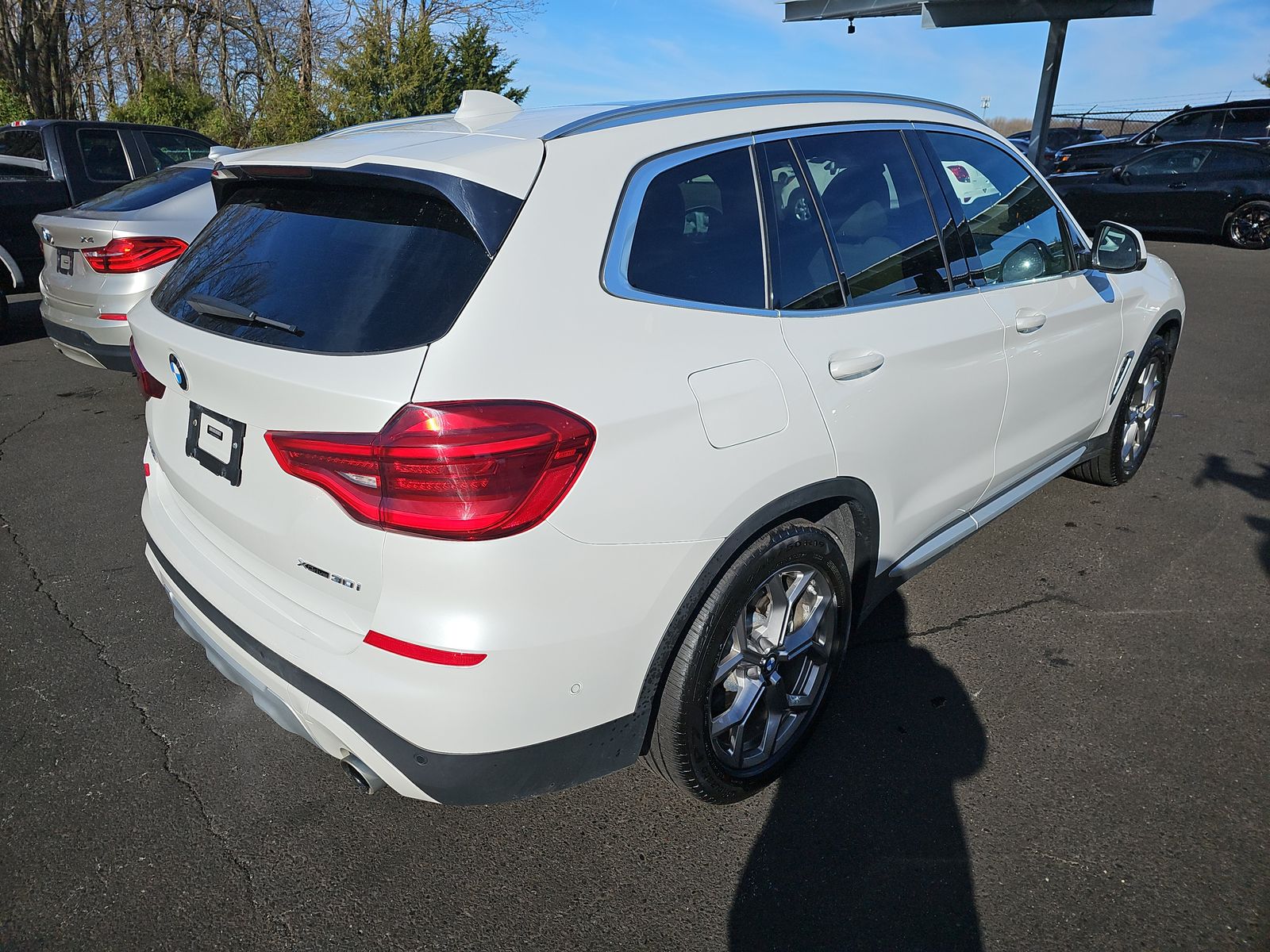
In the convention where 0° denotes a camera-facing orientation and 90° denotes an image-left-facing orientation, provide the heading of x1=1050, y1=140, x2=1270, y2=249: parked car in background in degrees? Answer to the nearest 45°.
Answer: approximately 90°

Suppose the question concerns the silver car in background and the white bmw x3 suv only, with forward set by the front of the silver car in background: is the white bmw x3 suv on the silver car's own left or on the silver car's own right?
on the silver car's own right

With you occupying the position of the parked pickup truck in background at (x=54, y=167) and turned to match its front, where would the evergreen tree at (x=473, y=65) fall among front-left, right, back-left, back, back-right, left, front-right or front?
front

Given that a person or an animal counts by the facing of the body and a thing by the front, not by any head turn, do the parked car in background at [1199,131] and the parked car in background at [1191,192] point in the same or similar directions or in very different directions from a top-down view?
same or similar directions

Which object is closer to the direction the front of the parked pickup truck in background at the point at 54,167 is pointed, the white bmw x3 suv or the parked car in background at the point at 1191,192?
the parked car in background

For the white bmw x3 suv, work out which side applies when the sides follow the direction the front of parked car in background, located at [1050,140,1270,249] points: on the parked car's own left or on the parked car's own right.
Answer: on the parked car's own left

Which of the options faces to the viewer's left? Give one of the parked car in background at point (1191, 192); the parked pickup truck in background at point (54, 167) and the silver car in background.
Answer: the parked car in background at point (1191, 192)

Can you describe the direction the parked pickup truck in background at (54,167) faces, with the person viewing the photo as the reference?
facing away from the viewer and to the right of the viewer

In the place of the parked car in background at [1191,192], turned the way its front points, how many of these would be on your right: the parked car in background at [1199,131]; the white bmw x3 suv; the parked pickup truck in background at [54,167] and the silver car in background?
1

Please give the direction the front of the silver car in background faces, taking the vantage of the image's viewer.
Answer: facing away from the viewer and to the right of the viewer

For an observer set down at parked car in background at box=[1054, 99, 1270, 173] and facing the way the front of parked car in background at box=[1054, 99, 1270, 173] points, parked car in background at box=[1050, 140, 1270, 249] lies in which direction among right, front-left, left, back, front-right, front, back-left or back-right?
left

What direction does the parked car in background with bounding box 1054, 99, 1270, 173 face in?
to the viewer's left

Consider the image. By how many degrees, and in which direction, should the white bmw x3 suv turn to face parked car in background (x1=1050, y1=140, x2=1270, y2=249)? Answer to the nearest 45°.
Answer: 0° — it already faces it
